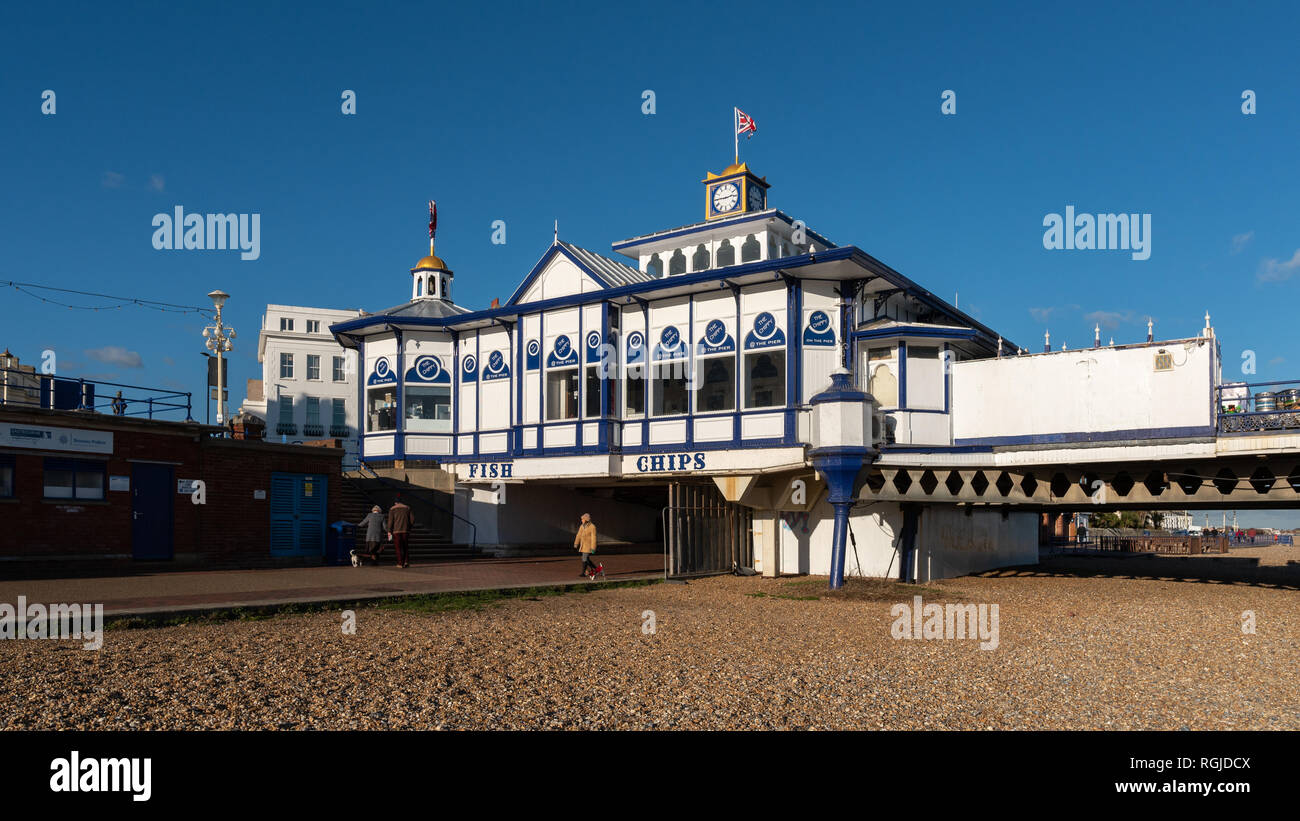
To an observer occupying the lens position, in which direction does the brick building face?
facing the viewer and to the right of the viewer

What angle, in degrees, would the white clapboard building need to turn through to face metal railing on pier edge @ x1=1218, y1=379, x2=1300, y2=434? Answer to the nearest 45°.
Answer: approximately 90° to its left

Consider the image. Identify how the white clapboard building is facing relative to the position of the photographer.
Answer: facing the viewer and to the left of the viewer

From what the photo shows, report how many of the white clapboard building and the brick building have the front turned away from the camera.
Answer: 0

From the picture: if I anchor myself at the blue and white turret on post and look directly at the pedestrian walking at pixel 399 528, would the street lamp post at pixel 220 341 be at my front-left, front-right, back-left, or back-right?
front-right

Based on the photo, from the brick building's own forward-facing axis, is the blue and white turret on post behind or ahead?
ahead

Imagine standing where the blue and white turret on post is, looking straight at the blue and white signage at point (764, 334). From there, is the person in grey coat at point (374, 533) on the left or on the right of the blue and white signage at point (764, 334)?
left

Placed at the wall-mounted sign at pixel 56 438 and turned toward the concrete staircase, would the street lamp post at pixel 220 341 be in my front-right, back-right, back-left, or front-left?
front-left
